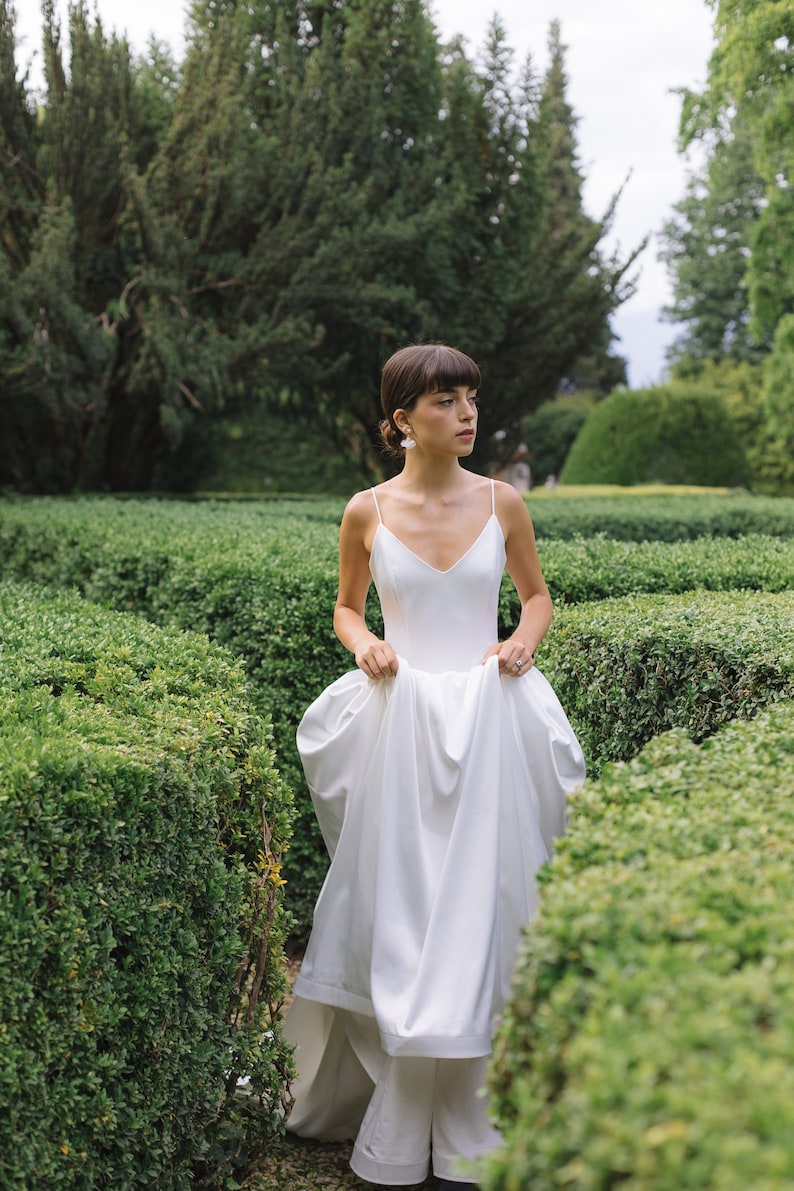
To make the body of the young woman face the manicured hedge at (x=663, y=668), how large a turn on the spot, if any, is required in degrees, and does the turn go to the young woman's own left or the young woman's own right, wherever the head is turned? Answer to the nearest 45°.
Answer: approximately 135° to the young woman's own left

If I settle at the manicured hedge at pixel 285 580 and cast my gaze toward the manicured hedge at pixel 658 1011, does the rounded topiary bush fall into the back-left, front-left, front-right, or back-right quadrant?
back-left

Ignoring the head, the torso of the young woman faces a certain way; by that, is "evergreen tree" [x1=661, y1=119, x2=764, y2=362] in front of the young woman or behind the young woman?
behind

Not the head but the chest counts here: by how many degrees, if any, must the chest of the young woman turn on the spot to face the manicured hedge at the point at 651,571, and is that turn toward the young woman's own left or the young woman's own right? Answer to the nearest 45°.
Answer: approximately 135° to the young woman's own left

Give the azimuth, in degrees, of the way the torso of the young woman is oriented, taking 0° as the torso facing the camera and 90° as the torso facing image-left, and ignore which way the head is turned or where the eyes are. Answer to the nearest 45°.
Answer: approximately 0°

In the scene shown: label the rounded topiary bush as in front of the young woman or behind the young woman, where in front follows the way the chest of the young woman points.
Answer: behind

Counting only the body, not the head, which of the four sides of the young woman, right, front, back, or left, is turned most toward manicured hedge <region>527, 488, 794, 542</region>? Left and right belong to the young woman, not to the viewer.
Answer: back

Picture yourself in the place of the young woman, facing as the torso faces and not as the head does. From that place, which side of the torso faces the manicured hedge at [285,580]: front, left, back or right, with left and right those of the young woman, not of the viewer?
back
